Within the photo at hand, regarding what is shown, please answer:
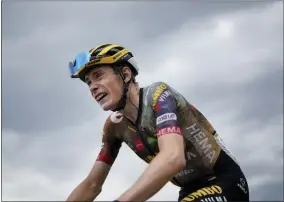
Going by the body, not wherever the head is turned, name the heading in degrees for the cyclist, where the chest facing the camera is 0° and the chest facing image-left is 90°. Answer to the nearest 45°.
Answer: approximately 45°

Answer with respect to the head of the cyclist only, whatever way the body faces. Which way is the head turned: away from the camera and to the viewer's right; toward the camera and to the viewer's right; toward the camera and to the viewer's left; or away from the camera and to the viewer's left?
toward the camera and to the viewer's left
